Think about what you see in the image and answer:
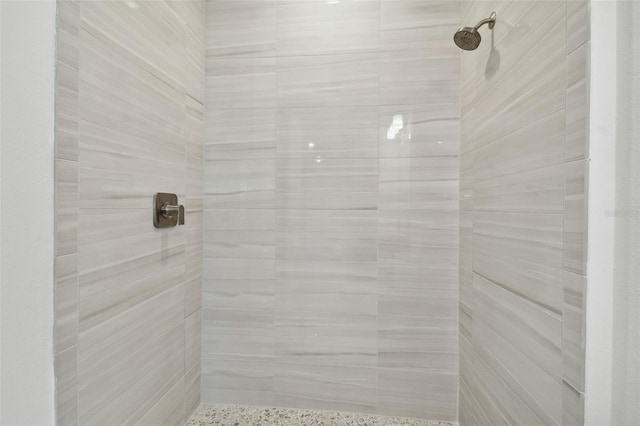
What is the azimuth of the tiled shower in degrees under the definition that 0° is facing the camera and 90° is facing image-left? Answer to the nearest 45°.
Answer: approximately 0°
